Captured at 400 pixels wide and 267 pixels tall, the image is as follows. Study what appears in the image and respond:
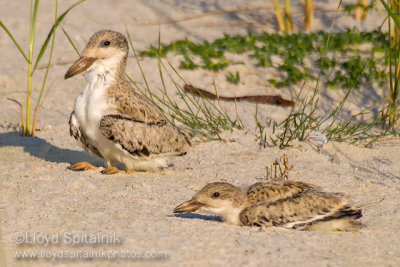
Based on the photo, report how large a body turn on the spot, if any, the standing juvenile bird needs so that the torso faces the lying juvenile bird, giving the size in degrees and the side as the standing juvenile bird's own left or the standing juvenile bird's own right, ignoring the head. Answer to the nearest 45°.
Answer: approximately 90° to the standing juvenile bird's own left

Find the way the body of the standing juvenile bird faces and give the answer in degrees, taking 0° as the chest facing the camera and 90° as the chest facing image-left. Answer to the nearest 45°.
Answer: approximately 45°

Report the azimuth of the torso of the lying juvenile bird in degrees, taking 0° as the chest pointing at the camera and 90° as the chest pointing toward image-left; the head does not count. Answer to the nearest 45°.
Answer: approximately 90°

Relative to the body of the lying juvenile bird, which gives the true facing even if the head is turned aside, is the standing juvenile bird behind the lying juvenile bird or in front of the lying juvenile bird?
in front

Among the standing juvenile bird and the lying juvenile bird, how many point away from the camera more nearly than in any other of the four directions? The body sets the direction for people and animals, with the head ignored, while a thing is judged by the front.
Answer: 0
